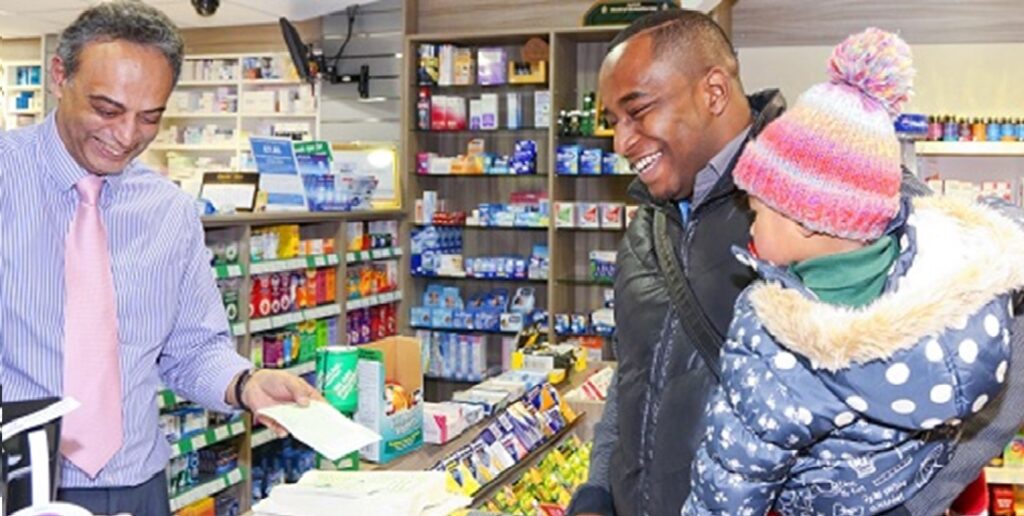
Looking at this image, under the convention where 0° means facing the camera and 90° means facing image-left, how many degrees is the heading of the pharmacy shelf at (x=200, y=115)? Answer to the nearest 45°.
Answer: approximately 0°

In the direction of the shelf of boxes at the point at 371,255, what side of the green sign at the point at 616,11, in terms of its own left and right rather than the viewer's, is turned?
right

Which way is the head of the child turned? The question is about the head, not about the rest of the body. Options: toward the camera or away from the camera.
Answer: away from the camera

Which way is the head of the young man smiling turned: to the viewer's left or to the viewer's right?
to the viewer's left

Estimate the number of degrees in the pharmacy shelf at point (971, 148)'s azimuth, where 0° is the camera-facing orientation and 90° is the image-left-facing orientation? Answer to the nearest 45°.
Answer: approximately 0°

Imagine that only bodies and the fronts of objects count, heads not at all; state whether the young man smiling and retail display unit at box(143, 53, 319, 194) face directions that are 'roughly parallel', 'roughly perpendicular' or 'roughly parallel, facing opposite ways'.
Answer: roughly perpendicular

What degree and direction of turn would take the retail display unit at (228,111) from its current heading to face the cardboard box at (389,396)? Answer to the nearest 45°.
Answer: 0° — it already faces it
